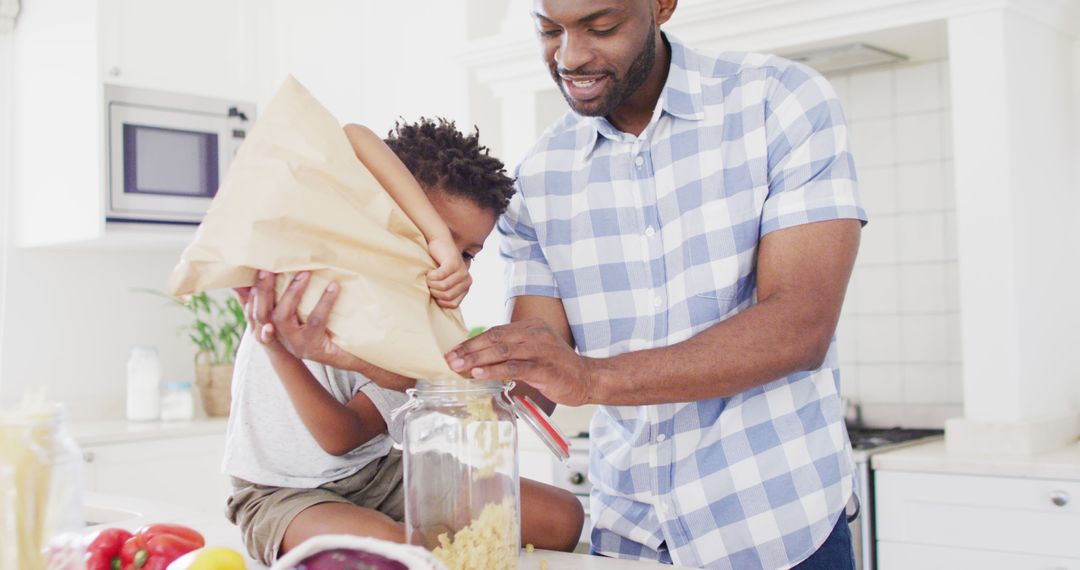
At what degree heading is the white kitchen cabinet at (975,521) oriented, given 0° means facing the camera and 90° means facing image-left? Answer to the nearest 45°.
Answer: approximately 0°

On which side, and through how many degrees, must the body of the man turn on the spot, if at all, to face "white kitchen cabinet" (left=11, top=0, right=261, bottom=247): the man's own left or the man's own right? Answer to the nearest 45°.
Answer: approximately 90° to the man's own right

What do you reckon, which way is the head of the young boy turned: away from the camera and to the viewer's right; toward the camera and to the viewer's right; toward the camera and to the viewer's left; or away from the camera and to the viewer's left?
toward the camera and to the viewer's right

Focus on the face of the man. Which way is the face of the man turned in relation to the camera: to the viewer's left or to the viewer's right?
to the viewer's left

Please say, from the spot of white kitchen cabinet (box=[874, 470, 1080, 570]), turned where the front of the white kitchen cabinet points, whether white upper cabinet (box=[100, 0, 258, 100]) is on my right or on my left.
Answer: on my right

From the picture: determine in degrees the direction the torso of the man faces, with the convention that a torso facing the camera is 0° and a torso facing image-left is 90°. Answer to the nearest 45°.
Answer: approximately 45°

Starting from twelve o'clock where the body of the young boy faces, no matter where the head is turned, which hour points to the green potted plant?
The green potted plant is roughly at 7 o'clock from the young boy.

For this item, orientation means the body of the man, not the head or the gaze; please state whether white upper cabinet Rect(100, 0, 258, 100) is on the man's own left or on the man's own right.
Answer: on the man's own right

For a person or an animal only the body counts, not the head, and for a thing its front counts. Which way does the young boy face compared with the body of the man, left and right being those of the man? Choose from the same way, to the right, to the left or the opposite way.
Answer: to the left
